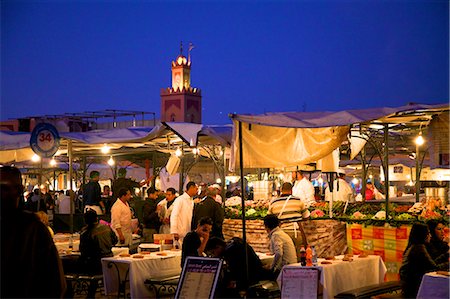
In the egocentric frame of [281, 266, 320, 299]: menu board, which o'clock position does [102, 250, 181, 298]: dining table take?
The dining table is roughly at 4 o'clock from the menu board.

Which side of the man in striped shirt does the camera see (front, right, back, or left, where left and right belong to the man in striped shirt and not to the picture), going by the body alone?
back

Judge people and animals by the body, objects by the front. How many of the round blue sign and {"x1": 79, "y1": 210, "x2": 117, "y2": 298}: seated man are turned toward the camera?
1

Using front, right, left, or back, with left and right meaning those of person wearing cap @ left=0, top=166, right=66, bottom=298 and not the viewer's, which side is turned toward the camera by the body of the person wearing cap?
back

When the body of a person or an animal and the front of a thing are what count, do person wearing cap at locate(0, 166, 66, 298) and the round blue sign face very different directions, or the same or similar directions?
very different directions

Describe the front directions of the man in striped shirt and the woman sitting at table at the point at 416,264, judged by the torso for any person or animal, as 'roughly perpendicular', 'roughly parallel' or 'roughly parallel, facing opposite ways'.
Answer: roughly perpendicular

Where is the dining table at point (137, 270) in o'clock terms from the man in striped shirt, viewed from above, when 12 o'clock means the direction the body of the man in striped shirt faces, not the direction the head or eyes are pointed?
The dining table is roughly at 8 o'clock from the man in striped shirt.

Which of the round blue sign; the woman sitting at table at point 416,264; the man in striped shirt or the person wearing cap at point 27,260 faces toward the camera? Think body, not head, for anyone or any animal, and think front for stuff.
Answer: the round blue sign
